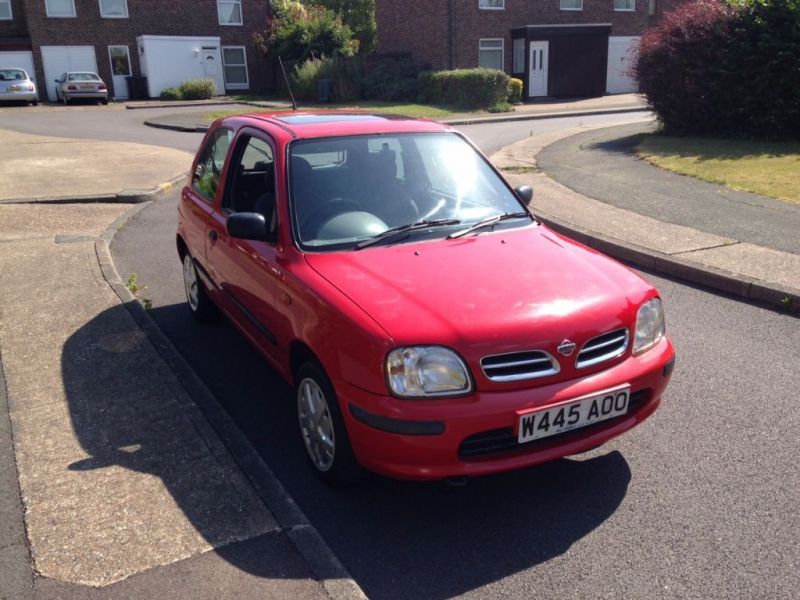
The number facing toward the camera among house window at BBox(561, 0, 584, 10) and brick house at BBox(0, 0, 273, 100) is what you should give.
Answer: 2

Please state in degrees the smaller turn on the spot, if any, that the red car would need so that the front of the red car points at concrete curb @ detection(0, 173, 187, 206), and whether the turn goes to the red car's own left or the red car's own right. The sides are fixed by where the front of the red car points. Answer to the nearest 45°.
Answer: approximately 180°

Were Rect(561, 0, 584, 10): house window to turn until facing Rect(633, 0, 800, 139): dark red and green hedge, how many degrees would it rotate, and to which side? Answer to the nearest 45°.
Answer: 0° — it already faces it

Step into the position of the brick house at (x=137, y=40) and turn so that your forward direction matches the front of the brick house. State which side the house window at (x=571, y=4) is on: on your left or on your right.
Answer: on your left

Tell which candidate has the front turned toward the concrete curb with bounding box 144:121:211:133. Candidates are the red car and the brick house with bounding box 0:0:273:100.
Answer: the brick house

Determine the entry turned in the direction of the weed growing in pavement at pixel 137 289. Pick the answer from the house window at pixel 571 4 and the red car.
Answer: the house window

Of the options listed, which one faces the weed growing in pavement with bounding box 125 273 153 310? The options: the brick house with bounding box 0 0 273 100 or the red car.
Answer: the brick house

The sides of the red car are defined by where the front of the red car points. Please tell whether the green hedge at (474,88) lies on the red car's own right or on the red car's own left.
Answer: on the red car's own left

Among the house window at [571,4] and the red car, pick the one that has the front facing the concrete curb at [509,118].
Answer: the house window
